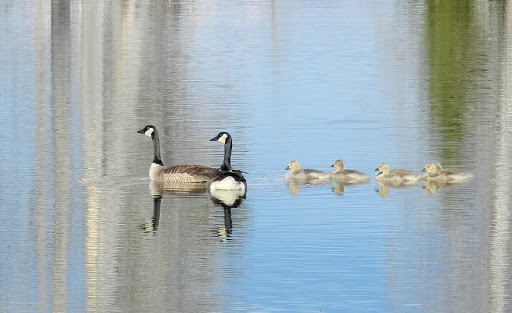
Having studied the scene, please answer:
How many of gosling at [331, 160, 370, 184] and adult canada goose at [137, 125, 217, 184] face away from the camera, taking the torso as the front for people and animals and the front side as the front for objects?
0

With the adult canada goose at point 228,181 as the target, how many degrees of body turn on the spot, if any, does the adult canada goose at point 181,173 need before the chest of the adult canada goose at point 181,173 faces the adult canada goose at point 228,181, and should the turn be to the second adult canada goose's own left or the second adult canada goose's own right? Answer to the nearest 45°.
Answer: approximately 135° to the second adult canada goose's own left

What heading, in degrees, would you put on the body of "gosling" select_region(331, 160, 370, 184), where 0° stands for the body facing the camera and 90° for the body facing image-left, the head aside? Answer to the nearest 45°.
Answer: approximately 90°

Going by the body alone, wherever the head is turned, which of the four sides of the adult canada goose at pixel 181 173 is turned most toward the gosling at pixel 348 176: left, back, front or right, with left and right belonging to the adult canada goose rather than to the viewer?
back

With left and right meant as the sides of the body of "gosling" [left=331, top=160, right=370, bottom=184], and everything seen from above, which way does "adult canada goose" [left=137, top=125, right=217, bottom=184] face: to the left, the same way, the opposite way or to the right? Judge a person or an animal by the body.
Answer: the same way

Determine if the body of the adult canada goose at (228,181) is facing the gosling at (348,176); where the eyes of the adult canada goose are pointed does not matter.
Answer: no

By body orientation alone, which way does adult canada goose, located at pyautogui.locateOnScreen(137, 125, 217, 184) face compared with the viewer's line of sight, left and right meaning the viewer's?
facing to the left of the viewer

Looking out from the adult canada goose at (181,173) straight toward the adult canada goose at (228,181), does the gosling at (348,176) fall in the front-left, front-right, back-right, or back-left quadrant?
front-left

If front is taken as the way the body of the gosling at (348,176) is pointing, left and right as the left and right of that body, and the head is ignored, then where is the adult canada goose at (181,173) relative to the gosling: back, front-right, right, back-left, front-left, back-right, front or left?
front
